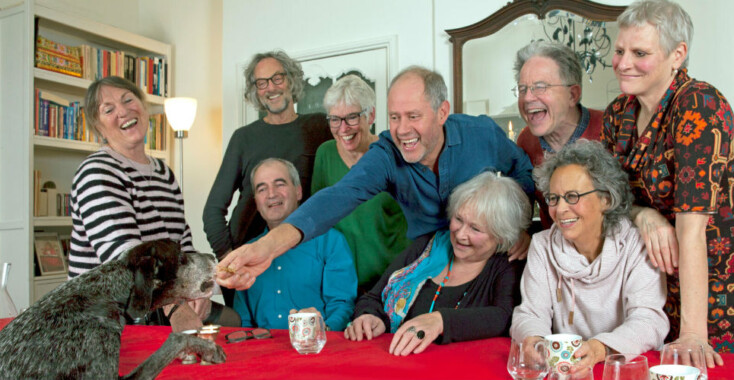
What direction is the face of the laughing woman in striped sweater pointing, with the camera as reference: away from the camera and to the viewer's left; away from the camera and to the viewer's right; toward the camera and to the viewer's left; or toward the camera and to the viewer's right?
toward the camera and to the viewer's right

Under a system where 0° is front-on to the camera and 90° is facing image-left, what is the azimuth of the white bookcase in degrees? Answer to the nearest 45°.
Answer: approximately 315°

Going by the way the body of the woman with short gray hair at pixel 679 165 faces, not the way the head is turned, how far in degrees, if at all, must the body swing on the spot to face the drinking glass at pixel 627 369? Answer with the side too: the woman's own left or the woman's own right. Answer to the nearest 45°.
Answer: approximately 45° to the woman's own left

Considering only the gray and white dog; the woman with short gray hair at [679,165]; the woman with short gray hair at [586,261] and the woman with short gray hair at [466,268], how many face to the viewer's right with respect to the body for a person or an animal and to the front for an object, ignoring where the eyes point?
1

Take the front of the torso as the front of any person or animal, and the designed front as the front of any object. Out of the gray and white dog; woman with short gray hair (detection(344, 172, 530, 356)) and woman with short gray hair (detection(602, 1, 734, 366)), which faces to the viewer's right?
the gray and white dog

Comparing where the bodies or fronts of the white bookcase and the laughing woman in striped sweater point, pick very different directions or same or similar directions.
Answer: same or similar directions

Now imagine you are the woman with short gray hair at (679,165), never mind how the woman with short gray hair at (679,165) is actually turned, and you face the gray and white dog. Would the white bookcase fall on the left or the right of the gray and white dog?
right

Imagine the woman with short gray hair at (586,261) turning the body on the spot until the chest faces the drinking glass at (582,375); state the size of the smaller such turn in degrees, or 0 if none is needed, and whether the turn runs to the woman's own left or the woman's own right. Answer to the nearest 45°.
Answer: approximately 45° to the woman's own left

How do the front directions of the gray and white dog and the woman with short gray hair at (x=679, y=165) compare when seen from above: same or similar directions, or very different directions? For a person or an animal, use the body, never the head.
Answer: very different directions

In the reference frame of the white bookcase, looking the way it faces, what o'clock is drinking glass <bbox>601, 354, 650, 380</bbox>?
The drinking glass is roughly at 1 o'clock from the white bookcase.

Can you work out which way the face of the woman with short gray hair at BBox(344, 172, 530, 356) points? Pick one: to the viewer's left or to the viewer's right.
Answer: to the viewer's left

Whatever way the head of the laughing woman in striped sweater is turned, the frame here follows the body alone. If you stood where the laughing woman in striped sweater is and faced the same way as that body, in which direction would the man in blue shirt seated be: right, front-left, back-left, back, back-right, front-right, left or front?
front-left

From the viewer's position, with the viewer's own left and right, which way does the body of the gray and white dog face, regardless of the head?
facing to the right of the viewer

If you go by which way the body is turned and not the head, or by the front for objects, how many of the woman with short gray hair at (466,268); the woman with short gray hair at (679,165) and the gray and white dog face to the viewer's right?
1
